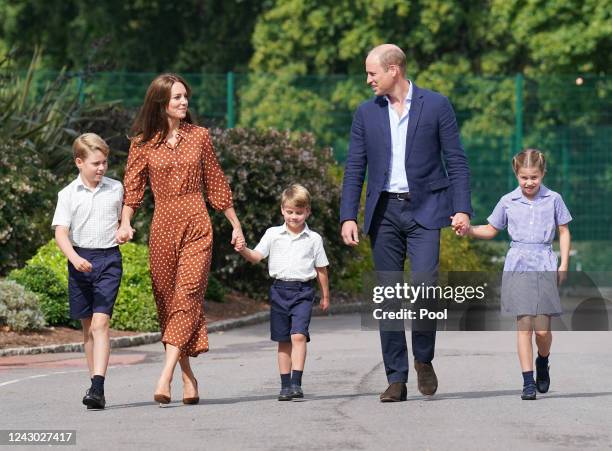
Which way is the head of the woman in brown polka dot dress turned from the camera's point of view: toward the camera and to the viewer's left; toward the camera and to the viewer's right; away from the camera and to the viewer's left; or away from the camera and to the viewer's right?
toward the camera and to the viewer's right

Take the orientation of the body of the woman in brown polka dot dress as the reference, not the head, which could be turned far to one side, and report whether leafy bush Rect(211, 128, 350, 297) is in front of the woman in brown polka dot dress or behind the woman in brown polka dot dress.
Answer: behind

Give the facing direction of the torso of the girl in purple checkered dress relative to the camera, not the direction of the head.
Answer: toward the camera

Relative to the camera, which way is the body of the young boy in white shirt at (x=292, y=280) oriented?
toward the camera

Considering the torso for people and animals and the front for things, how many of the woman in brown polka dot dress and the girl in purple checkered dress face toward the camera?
2

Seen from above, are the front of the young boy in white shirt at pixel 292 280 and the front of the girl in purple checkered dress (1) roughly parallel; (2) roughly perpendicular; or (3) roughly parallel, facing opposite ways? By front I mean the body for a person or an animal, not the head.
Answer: roughly parallel

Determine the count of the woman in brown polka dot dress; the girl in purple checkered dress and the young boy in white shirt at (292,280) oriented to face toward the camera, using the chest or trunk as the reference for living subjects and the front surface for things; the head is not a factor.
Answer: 3

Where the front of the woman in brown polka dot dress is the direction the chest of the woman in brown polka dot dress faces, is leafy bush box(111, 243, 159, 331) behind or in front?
behind

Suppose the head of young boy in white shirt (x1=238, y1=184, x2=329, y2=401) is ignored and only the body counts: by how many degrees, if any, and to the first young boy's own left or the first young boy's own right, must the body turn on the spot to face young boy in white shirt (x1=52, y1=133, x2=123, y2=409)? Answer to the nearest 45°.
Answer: approximately 90° to the first young boy's own right

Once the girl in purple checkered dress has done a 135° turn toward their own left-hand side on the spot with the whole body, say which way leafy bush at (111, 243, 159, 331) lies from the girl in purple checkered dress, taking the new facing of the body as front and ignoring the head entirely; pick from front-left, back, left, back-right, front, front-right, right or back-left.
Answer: left
